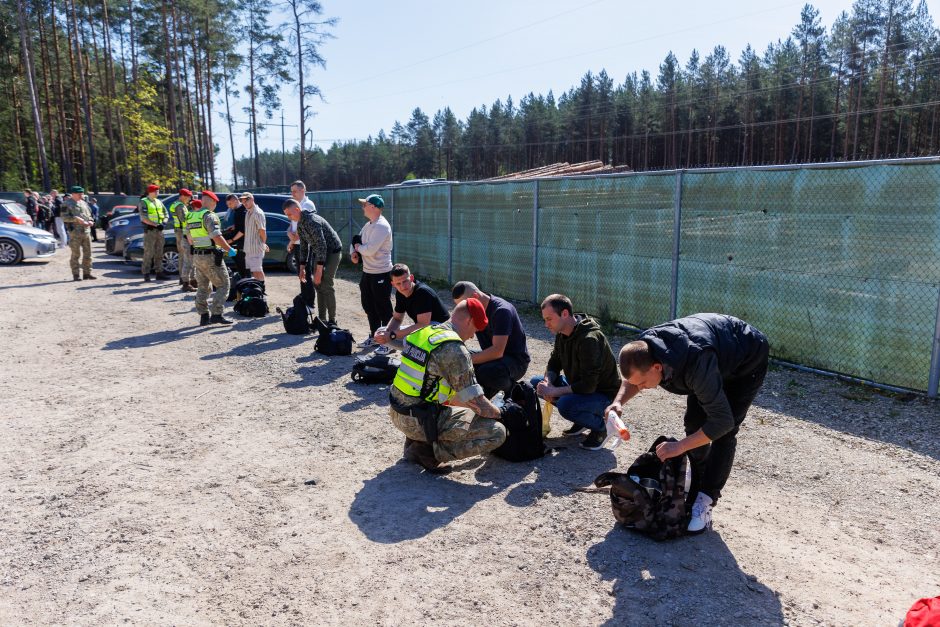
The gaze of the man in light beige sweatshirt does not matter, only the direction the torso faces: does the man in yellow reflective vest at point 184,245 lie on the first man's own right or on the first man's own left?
on the first man's own right

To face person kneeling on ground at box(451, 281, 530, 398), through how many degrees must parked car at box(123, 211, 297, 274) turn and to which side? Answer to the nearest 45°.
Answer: approximately 90° to its left

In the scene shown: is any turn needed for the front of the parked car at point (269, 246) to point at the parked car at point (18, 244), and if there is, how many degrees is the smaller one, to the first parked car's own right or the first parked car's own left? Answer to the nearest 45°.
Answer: approximately 45° to the first parked car's own right

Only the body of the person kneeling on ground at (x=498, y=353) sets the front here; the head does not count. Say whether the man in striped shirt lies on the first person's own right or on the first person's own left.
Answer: on the first person's own right

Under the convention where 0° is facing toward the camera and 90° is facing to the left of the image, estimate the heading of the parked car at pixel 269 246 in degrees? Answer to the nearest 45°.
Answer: approximately 90°

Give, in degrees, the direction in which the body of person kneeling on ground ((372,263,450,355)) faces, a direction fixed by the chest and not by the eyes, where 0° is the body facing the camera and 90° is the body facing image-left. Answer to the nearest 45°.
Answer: approximately 45°

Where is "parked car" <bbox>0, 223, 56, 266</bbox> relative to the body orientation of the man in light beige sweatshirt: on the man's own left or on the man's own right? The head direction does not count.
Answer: on the man's own right

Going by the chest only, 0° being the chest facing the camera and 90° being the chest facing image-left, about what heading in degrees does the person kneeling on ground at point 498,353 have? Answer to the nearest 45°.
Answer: approximately 90°

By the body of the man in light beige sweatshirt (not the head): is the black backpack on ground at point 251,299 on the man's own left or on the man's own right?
on the man's own right

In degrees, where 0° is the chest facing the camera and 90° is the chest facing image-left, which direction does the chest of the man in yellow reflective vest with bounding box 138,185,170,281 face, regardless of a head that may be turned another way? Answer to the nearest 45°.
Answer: approximately 315°

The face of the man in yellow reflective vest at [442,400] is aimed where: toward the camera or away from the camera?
away from the camera
